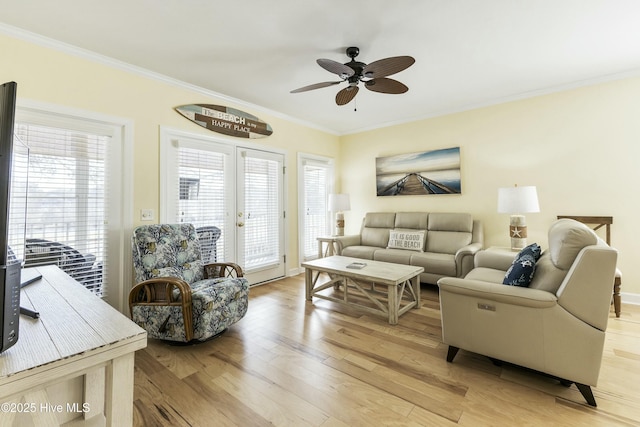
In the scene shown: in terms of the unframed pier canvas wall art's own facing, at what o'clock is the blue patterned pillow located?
The blue patterned pillow is roughly at 10 o'clock from the unframed pier canvas wall art.

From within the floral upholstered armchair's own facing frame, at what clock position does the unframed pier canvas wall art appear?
The unframed pier canvas wall art is roughly at 10 o'clock from the floral upholstered armchair.

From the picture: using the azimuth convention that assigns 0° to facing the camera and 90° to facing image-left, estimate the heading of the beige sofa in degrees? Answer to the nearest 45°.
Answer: approximately 45°

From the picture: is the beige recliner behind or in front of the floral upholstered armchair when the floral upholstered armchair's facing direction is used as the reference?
in front

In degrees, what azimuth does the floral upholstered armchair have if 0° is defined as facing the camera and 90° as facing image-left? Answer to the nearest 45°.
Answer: approximately 315°

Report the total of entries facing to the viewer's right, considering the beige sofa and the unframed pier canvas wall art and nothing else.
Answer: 0

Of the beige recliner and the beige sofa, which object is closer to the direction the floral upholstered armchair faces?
the beige recliner

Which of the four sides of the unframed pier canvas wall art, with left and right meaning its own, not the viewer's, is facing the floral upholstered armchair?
front

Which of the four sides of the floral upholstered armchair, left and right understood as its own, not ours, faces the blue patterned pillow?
front

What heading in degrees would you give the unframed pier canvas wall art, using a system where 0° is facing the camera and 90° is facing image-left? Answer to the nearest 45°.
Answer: approximately 45°

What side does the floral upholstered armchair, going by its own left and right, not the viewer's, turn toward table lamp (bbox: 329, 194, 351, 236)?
left
